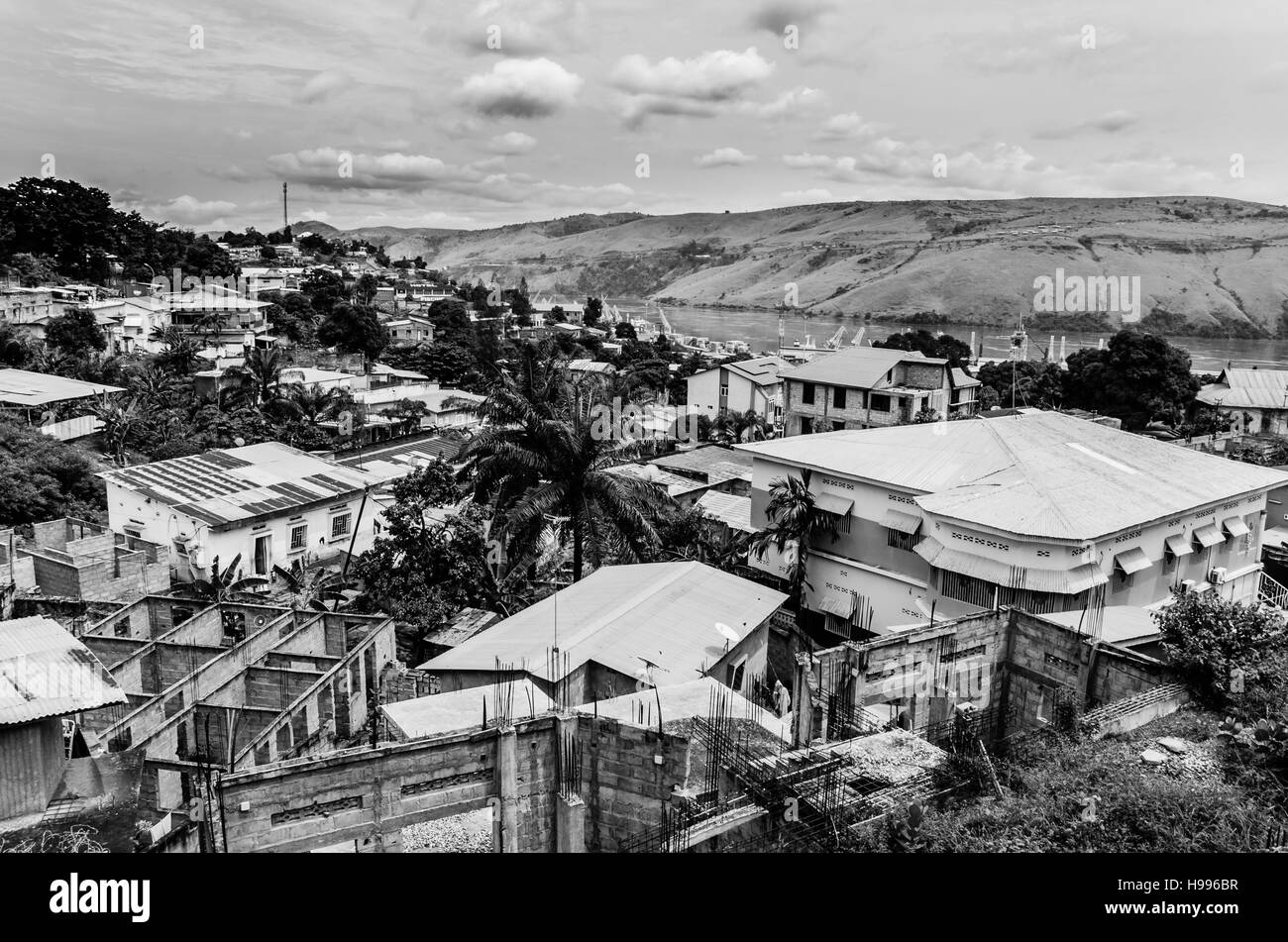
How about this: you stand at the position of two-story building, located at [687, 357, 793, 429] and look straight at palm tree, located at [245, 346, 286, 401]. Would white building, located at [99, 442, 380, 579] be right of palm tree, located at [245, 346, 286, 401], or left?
left

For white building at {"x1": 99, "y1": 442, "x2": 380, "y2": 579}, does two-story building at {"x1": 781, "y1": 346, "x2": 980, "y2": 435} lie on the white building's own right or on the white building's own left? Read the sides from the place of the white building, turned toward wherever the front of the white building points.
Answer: on the white building's own left

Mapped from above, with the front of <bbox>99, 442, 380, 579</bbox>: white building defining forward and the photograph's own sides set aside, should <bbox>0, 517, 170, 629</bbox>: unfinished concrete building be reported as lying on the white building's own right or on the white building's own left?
on the white building's own right

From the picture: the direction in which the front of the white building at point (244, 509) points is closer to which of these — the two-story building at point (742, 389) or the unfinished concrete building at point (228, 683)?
the unfinished concrete building

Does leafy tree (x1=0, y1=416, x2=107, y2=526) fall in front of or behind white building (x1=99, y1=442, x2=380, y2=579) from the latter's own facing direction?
behind

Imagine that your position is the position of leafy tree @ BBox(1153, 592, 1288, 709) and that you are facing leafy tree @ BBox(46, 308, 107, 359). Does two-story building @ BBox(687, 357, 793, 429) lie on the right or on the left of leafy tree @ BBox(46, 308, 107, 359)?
right

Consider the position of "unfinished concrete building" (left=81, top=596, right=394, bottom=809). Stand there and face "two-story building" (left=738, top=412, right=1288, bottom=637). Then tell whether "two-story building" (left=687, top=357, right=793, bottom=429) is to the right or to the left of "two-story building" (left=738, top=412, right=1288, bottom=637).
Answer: left

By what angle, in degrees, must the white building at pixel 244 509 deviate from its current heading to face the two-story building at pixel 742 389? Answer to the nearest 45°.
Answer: approximately 90° to its left

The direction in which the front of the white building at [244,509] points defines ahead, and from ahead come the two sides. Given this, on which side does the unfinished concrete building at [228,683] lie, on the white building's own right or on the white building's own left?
on the white building's own right

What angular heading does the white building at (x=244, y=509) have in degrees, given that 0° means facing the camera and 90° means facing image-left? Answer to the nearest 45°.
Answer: approximately 315°

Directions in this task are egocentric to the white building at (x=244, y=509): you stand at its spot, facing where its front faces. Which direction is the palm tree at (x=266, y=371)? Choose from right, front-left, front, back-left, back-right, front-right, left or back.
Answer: back-left

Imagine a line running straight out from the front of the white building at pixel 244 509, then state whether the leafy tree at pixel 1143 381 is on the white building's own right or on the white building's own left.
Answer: on the white building's own left

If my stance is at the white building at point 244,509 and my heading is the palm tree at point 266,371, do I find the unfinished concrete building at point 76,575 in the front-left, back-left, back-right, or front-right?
back-left
